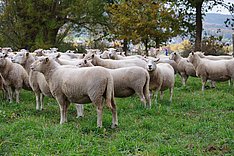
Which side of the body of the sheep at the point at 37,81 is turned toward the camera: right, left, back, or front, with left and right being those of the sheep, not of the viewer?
left

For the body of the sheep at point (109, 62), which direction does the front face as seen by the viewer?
to the viewer's left

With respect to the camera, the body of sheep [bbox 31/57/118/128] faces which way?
to the viewer's left

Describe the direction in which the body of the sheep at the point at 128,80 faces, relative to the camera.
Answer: to the viewer's left

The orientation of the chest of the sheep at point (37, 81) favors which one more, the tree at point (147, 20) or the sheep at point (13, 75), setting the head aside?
the sheep

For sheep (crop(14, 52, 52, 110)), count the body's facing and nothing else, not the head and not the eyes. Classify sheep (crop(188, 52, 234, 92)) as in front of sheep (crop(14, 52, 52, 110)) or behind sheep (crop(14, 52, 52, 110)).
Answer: behind

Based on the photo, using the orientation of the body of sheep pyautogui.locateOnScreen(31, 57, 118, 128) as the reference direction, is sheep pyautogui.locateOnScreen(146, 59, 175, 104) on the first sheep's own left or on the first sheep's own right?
on the first sheep's own right

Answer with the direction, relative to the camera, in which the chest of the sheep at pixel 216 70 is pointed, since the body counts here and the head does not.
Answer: to the viewer's left
